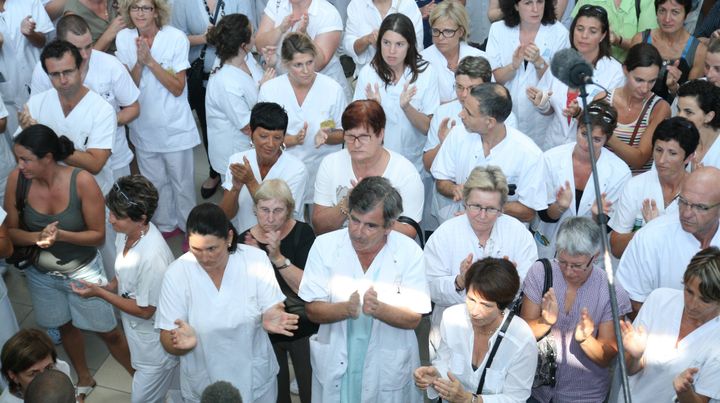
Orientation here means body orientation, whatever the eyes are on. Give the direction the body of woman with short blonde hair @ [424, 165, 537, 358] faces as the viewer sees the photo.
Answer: toward the camera

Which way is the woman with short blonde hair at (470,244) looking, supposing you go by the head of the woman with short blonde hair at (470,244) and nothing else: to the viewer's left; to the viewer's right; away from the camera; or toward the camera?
toward the camera

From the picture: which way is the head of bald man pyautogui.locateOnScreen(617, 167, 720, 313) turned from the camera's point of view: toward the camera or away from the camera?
toward the camera

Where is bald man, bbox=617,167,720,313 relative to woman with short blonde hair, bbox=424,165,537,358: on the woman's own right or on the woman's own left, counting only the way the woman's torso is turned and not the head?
on the woman's own left

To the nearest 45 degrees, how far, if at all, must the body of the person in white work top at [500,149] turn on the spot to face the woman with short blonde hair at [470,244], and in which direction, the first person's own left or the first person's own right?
approximately 45° to the first person's own left

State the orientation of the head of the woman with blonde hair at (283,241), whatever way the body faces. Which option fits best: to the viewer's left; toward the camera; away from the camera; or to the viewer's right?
toward the camera

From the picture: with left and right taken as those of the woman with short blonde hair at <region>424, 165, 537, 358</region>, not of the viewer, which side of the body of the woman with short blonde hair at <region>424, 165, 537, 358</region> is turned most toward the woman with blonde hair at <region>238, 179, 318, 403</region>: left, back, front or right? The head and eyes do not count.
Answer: right

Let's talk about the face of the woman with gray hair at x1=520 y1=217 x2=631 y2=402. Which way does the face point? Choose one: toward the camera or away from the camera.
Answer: toward the camera

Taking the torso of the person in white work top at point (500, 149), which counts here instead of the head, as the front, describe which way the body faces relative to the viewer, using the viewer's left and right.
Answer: facing the viewer and to the left of the viewer

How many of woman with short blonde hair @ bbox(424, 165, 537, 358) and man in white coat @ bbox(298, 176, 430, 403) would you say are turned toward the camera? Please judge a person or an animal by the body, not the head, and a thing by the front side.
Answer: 2

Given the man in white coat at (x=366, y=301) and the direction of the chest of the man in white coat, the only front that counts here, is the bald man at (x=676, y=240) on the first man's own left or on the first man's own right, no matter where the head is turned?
on the first man's own left

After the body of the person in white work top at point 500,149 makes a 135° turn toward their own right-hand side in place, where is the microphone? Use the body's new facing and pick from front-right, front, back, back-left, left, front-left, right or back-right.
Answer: back

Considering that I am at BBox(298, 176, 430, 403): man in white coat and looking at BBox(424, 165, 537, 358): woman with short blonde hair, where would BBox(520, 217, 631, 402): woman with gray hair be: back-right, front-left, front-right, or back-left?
front-right

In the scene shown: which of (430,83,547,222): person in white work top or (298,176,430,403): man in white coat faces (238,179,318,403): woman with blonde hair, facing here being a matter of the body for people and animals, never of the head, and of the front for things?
the person in white work top

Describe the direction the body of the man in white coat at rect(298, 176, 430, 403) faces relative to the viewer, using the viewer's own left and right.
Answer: facing the viewer
